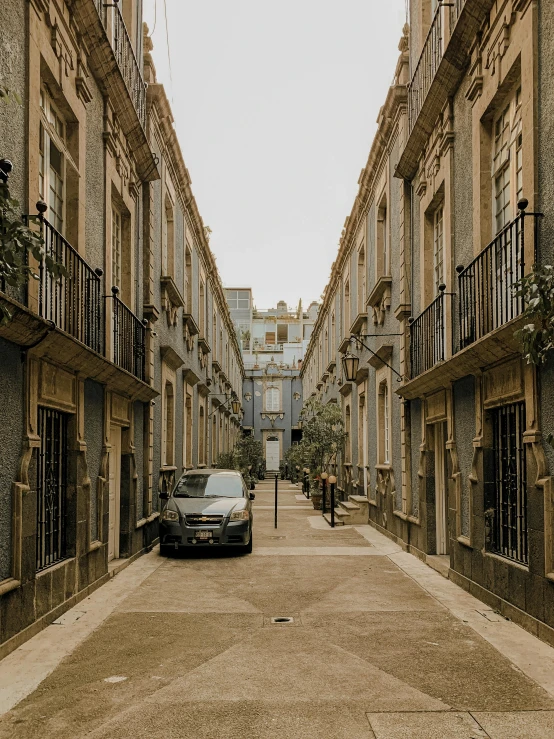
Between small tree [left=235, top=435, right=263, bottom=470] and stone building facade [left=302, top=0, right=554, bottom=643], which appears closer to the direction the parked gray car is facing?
the stone building facade

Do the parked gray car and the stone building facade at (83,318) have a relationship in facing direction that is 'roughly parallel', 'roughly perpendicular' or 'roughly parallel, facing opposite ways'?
roughly perpendicular

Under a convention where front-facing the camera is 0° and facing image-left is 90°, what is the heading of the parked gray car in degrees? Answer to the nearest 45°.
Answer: approximately 0°

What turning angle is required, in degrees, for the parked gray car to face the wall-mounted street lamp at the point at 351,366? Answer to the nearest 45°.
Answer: approximately 135° to its left

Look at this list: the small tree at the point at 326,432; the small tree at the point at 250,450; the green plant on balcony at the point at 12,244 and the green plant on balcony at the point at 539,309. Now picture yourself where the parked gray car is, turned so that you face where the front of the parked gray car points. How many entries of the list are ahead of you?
2

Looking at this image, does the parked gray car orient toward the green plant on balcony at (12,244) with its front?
yes

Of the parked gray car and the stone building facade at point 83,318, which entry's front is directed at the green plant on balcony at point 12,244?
the parked gray car

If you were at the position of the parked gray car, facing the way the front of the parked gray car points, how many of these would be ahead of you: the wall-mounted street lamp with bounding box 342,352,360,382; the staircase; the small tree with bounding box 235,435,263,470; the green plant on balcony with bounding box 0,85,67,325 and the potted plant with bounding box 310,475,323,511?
1

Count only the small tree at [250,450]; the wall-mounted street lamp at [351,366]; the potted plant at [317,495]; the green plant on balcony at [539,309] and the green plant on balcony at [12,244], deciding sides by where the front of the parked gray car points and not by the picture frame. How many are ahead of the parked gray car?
2

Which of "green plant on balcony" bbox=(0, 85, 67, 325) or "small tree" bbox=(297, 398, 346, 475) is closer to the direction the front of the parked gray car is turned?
the green plant on balcony

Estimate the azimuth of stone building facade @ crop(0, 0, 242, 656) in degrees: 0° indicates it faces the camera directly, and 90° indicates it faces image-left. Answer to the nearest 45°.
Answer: approximately 270°

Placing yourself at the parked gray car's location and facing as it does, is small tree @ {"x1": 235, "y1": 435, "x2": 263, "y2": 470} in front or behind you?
behind

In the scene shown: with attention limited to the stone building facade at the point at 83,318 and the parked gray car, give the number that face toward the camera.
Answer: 1
